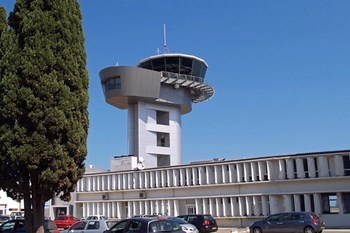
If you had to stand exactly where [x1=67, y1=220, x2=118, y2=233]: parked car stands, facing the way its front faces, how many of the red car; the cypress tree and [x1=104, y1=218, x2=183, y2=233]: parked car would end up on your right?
1

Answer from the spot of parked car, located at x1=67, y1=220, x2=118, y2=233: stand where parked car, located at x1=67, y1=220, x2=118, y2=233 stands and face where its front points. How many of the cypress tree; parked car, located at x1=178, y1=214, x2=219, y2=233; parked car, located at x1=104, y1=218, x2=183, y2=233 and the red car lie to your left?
2

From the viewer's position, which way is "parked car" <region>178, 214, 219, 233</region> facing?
facing away from the viewer and to the left of the viewer

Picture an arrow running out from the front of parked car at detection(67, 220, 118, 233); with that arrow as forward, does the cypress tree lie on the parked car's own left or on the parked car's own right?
on the parked car's own left

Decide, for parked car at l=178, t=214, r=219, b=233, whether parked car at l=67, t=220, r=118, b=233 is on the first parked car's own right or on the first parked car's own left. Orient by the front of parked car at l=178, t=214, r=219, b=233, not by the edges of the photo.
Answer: on the first parked car's own left
